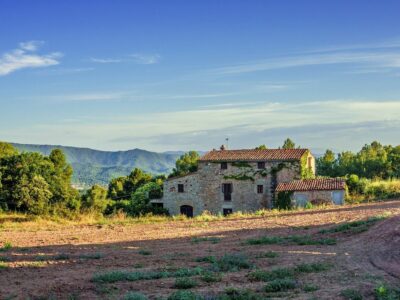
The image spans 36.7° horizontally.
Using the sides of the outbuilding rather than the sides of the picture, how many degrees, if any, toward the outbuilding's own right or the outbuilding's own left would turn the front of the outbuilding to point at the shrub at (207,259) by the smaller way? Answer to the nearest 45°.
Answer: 0° — it already faces it

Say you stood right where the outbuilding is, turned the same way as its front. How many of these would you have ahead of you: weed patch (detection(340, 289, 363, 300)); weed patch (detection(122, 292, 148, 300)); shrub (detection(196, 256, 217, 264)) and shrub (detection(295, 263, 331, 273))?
4

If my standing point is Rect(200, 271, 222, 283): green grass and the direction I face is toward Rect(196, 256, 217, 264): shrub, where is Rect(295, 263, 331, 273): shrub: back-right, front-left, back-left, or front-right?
front-right

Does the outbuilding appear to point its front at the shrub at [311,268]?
yes

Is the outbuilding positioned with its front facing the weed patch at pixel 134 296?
yes

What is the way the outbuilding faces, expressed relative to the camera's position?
facing the viewer

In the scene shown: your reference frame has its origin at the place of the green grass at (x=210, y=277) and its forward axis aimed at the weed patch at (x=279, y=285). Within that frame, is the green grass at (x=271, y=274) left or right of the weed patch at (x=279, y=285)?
left

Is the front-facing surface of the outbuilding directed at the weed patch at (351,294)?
yes

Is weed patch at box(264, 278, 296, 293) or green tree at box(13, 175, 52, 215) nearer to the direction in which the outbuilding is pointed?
the weed patch

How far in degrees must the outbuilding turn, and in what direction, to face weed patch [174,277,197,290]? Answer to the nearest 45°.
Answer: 0° — it already faces it

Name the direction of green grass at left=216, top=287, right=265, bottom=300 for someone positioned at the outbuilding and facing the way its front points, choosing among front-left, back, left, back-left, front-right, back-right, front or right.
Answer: front

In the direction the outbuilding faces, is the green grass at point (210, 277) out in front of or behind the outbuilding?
in front

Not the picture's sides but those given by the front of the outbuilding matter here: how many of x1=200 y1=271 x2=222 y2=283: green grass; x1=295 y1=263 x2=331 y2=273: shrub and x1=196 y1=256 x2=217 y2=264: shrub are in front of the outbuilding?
3

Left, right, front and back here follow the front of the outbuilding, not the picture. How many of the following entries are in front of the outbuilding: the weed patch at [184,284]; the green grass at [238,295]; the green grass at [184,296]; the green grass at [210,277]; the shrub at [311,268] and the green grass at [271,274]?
6

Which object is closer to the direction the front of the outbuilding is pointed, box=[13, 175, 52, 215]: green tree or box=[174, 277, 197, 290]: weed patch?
the weed patch

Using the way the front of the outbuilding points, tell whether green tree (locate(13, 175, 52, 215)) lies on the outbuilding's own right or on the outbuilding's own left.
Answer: on the outbuilding's own right
